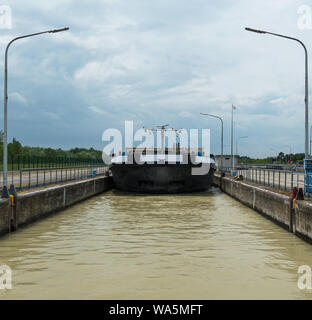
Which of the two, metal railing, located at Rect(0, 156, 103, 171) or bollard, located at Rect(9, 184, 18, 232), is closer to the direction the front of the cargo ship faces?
the bollard

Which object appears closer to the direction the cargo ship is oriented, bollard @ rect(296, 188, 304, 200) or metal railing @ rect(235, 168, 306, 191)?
the bollard

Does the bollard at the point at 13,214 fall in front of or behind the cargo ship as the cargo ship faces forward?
in front

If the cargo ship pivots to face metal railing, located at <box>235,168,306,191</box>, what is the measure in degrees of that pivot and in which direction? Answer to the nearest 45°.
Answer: approximately 45° to its left

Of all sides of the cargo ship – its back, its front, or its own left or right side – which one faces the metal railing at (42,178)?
right

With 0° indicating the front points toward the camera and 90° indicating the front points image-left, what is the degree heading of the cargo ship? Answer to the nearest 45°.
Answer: approximately 0°

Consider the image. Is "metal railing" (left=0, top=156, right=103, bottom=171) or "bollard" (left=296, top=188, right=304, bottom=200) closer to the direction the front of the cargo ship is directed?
the bollard

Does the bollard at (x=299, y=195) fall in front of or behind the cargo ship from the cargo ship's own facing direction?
in front

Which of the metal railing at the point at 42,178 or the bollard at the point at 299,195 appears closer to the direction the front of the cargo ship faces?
the bollard

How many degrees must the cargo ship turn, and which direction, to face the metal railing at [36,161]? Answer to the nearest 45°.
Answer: approximately 135° to its right
